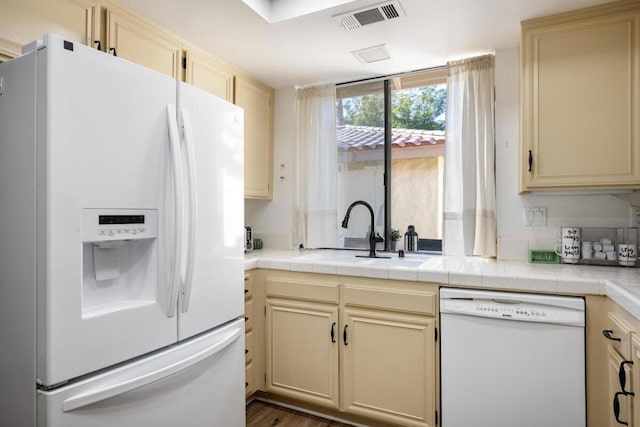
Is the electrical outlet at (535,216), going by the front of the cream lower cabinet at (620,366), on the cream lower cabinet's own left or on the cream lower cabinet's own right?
on the cream lower cabinet's own right

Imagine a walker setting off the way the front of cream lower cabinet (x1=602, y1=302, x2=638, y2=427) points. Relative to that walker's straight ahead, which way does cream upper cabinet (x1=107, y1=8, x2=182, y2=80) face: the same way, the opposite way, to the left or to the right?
the opposite way

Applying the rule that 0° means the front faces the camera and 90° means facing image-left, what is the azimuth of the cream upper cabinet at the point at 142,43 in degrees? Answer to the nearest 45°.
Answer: approximately 315°

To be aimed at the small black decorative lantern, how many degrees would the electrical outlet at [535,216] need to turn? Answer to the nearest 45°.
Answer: approximately 90° to its right

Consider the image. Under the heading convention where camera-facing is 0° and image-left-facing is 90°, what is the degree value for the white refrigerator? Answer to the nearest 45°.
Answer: approximately 315°

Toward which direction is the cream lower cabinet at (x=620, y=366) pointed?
to the viewer's left

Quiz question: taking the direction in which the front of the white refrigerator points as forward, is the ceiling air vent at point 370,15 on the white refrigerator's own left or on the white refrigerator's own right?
on the white refrigerator's own left

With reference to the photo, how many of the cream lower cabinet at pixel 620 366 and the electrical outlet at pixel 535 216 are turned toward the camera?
1

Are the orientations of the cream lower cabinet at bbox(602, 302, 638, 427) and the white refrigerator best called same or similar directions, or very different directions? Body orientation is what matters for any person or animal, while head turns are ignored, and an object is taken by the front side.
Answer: very different directions

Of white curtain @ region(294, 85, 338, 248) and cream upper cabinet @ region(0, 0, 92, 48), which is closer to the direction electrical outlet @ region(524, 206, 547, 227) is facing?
the cream upper cabinet

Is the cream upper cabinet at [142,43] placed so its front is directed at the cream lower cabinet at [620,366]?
yes
